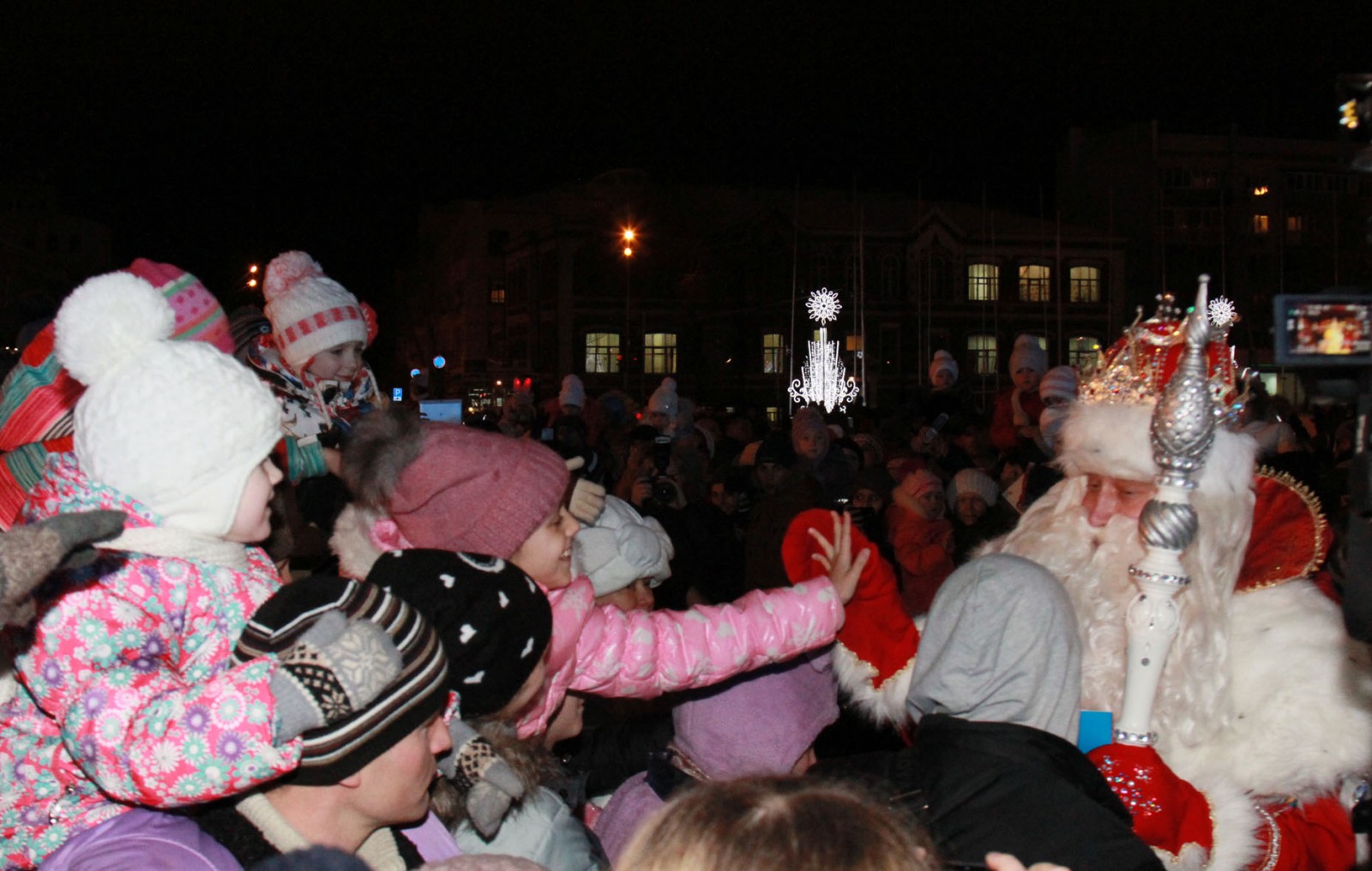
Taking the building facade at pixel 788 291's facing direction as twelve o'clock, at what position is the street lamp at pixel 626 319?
The street lamp is roughly at 2 o'clock from the building facade.

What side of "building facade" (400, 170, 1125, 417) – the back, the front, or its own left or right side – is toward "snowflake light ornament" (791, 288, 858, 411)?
front

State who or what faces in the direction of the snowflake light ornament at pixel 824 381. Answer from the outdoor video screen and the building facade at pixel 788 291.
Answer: the building facade

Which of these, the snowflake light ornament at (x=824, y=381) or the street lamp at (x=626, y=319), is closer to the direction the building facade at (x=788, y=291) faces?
the snowflake light ornament

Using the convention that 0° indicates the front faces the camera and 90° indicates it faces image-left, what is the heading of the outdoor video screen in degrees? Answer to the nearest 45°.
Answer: approximately 0°

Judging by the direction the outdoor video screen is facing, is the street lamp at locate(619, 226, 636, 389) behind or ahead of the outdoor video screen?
behind

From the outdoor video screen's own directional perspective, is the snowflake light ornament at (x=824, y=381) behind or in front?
behind

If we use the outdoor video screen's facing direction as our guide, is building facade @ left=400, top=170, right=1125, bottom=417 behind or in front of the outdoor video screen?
behind

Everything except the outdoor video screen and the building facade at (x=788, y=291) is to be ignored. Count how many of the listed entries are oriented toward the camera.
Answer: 2
